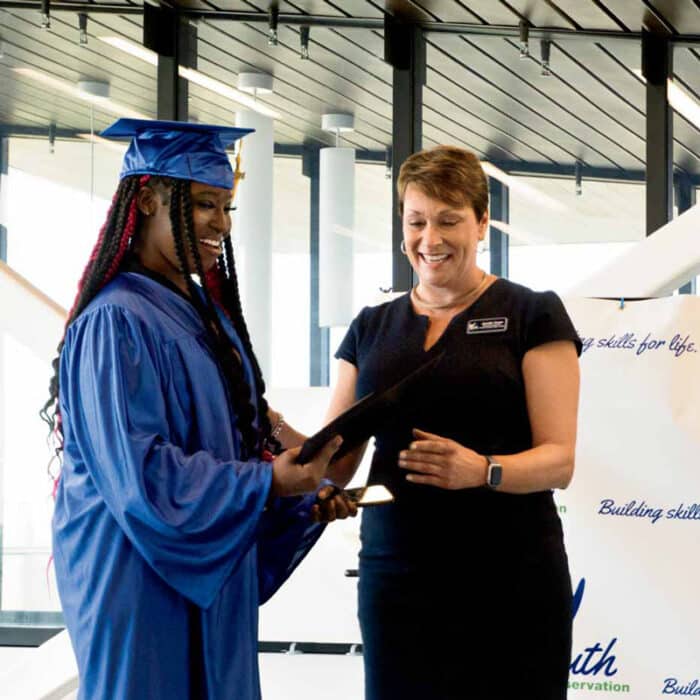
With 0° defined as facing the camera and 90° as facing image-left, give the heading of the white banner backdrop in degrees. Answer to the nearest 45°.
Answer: approximately 0°

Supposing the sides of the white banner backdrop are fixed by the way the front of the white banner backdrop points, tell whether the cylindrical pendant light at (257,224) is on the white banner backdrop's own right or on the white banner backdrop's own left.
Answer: on the white banner backdrop's own right

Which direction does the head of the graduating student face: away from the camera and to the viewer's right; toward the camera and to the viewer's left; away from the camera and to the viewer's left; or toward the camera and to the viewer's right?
toward the camera and to the viewer's right

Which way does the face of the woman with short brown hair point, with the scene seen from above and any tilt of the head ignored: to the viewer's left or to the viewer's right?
to the viewer's left

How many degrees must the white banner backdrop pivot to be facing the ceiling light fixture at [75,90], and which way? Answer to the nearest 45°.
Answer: approximately 135° to its right

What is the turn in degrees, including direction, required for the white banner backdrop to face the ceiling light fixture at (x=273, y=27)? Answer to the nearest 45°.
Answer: approximately 135° to its right

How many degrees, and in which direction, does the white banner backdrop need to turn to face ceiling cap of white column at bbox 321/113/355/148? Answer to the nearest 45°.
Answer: approximately 135° to its right

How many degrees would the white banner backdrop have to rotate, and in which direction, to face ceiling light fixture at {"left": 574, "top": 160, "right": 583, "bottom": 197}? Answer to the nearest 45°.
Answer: approximately 180°

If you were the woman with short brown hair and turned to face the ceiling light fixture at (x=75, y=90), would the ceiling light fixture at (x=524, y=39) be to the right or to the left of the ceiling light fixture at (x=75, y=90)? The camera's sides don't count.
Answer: right
